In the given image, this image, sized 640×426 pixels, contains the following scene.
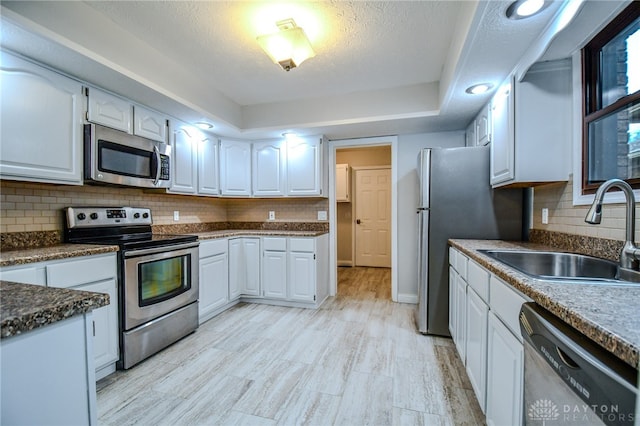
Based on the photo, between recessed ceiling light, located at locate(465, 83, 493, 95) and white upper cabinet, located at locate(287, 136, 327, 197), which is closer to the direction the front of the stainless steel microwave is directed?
the recessed ceiling light

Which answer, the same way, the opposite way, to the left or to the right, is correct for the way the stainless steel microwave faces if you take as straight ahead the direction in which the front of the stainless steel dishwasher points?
the opposite way

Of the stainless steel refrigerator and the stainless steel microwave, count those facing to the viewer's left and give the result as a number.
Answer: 1

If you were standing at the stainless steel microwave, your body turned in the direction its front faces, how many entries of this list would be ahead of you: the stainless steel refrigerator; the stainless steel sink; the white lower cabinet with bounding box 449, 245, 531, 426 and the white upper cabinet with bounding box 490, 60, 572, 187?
4

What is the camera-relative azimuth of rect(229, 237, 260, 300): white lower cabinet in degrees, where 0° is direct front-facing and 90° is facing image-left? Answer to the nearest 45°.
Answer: approximately 315°

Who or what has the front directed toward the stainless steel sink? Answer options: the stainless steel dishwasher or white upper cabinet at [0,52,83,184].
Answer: the white upper cabinet

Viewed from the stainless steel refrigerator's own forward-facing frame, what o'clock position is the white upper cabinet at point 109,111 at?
The white upper cabinet is roughly at 11 o'clock from the stainless steel refrigerator.
